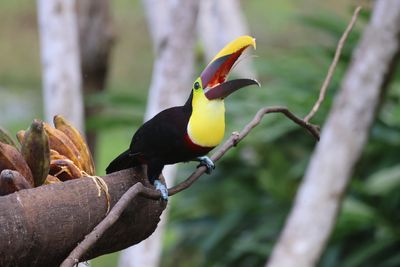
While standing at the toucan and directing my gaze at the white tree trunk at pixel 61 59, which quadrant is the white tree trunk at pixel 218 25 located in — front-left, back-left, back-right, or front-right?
front-right

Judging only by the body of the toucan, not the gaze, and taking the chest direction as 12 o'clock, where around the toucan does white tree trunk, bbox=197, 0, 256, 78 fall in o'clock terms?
The white tree trunk is roughly at 9 o'clock from the toucan.

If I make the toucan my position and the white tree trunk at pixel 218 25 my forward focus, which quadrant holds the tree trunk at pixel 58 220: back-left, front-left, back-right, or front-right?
back-left

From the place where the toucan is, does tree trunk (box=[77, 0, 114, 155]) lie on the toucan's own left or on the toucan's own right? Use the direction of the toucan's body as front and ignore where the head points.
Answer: on the toucan's own left

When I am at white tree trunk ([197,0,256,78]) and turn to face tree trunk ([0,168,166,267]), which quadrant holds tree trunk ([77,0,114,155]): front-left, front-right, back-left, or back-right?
front-right

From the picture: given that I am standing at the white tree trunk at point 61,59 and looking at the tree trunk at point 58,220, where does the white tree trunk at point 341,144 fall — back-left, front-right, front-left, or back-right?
front-left

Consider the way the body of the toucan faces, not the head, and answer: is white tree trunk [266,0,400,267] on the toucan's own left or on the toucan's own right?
on the toucan's own left

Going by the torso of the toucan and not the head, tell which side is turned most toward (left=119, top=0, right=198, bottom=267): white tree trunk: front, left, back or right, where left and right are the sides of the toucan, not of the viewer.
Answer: left

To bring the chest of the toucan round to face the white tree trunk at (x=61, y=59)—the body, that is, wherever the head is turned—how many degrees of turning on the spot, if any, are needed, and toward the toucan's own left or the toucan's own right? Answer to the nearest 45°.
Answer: approximately 90° to the toucan's own left

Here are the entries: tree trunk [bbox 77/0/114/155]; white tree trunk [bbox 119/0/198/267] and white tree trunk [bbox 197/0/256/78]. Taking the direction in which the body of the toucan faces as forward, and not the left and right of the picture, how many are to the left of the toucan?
3

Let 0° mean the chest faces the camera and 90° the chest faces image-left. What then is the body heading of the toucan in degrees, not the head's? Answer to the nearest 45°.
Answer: approximately 270°
